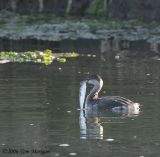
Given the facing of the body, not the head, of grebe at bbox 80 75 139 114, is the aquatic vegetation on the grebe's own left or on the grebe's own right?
on the grebe's own right

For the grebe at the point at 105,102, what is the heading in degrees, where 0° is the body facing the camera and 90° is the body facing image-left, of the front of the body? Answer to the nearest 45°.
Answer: approximately 90°
